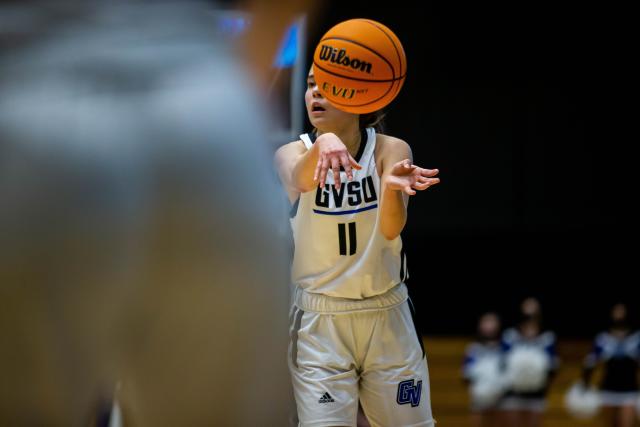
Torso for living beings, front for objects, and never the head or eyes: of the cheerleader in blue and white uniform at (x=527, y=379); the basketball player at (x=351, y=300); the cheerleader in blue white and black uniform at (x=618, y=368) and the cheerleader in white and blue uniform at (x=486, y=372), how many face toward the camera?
4

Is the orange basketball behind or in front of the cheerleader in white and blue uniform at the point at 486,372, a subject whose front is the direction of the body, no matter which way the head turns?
in front

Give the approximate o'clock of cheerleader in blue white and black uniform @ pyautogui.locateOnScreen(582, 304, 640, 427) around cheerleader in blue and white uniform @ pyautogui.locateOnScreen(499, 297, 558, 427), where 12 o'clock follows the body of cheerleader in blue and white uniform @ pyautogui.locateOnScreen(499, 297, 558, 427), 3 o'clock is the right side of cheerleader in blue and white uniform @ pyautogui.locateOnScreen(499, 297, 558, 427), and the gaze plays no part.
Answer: cheerleader in blue white and black uniform @ pyautogui.locateOnScreen(582, 304, 640, 427) is roughly at 8 o'clock from cheerleader in blue and white uniform @ pyautogui.locateOnScreen(499, 297, 558, 427).

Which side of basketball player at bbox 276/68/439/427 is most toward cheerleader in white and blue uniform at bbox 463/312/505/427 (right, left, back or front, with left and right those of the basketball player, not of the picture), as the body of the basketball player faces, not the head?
back

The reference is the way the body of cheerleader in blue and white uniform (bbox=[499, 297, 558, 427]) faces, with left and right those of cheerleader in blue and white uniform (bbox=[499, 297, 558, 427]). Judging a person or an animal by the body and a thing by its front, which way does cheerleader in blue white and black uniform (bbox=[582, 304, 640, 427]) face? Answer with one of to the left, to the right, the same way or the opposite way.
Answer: the same way

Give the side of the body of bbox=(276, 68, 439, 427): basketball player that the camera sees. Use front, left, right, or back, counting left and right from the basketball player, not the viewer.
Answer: front

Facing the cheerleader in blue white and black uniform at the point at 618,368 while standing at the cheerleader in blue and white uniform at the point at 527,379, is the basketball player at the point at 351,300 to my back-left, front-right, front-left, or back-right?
back-right

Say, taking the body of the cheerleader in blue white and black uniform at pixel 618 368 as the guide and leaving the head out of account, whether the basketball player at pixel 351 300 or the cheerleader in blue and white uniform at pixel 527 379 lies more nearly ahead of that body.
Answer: the basketball player

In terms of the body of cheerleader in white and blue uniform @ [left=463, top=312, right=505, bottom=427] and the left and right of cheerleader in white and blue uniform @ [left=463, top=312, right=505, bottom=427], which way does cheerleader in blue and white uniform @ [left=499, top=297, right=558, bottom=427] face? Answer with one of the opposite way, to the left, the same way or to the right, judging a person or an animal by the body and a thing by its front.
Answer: the same way

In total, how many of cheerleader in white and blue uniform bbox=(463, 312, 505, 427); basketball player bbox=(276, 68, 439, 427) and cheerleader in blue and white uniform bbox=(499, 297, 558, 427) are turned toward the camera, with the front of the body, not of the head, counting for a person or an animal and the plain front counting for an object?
3

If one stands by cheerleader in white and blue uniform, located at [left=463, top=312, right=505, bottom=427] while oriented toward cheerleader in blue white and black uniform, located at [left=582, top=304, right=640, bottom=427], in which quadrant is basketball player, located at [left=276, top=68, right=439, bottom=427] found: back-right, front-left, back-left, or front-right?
back-right

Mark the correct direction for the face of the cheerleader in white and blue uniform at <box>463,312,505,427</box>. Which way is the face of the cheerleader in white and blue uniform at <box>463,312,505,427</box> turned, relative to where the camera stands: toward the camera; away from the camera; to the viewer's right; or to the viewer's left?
toward the camera

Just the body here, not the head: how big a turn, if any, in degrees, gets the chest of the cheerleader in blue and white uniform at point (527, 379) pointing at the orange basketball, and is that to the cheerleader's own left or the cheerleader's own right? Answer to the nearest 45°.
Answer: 0° — they already face it

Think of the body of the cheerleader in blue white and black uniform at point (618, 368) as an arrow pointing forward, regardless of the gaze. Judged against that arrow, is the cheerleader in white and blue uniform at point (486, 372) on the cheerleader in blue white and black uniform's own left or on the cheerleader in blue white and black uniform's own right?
on the cheerleader in blue white and black uniform's own right

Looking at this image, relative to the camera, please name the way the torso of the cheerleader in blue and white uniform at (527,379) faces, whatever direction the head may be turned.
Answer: toward the camera

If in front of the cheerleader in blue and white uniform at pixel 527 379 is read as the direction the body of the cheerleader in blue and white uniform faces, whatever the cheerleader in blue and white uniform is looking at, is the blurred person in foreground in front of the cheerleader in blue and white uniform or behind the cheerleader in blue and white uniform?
in front

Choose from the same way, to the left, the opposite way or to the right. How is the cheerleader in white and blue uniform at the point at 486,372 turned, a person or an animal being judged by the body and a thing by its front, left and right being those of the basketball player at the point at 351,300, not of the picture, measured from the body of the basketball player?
the same way

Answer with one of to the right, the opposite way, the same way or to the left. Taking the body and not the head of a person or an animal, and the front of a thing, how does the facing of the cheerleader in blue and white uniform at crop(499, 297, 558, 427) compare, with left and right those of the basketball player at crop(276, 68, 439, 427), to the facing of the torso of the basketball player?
the same way

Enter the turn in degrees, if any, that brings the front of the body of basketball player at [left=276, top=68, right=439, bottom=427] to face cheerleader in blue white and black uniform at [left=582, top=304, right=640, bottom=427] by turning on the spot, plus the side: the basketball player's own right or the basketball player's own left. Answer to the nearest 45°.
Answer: approximately 135° to the basketball player's own left
